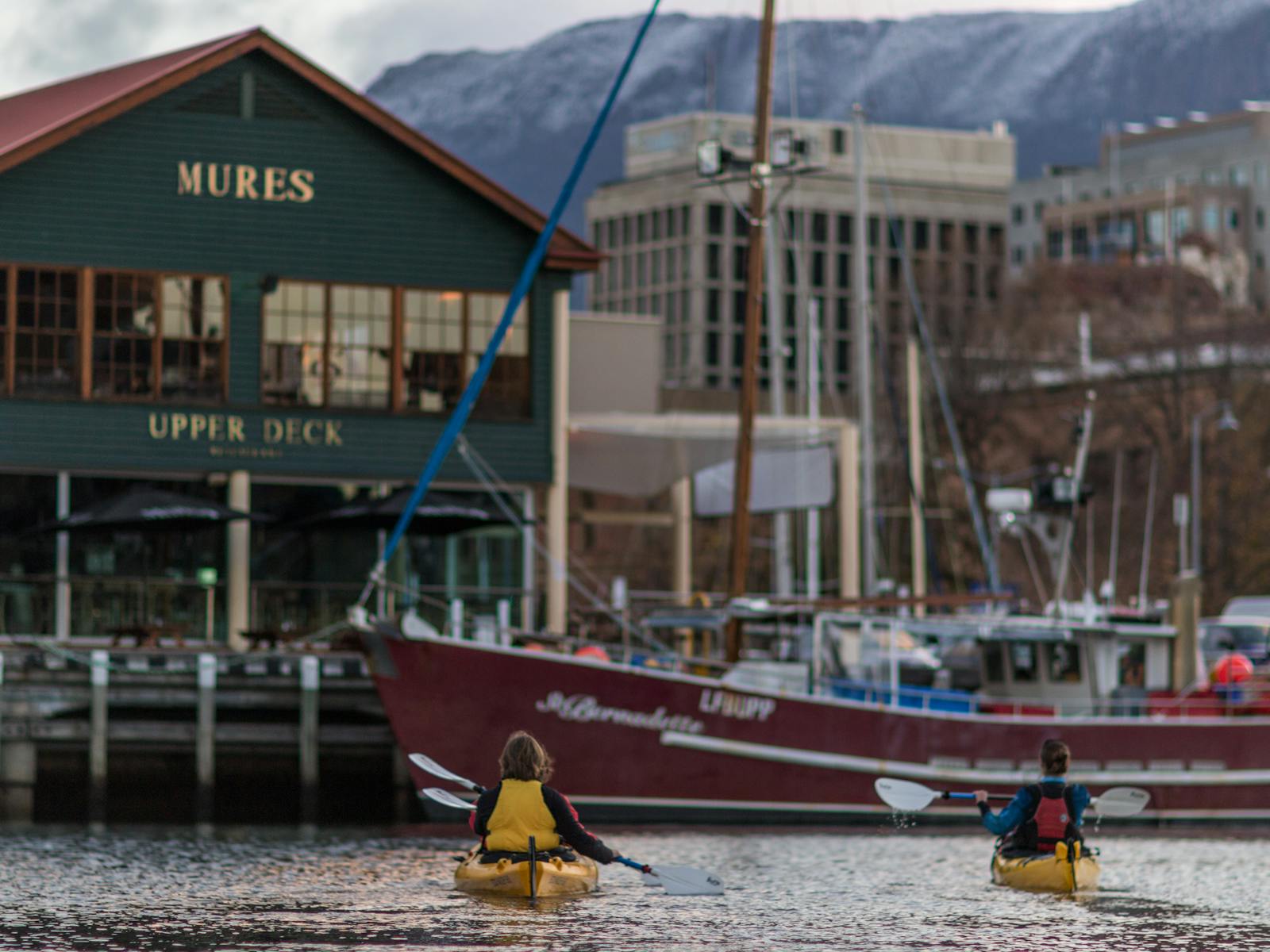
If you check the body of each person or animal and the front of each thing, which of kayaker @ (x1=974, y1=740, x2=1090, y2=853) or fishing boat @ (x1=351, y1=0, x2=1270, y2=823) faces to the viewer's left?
the fishing boat

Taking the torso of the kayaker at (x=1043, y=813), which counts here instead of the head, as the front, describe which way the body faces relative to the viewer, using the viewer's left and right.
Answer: facing away from the viewer

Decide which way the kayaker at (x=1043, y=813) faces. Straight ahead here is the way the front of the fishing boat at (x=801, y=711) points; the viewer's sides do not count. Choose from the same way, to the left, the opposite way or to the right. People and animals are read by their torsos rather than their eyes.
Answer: to the right

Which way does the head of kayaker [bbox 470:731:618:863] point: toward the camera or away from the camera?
away from the camera

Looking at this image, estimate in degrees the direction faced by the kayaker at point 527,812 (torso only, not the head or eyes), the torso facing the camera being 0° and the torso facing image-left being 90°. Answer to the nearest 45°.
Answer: approximately 180°

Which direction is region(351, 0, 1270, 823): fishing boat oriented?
to the viewer's left

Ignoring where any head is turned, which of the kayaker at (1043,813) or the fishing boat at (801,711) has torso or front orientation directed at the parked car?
the kayaker

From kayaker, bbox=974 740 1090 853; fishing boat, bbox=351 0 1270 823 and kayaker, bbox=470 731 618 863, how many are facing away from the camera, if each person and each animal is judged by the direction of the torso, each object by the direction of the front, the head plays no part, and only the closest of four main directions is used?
2

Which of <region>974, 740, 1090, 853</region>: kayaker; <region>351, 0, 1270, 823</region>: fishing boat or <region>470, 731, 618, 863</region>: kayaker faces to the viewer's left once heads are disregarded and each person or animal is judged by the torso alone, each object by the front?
the fishing boat
